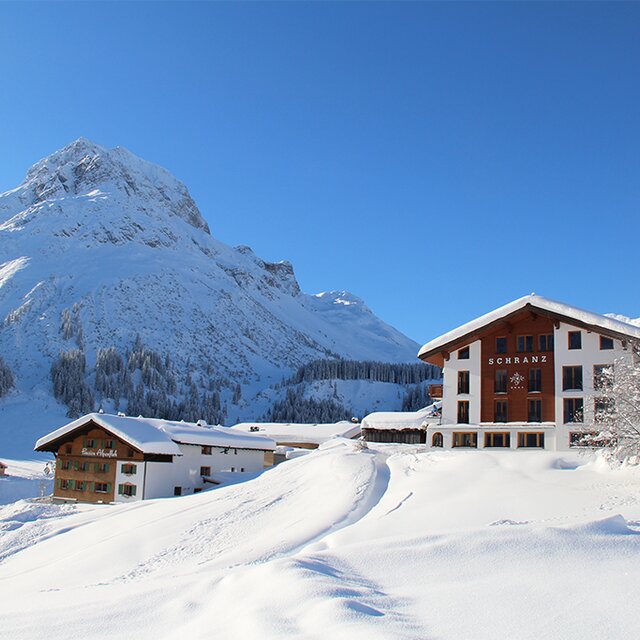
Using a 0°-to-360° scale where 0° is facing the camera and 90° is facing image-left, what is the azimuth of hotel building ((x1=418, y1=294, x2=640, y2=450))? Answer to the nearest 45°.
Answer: approximately 0°
